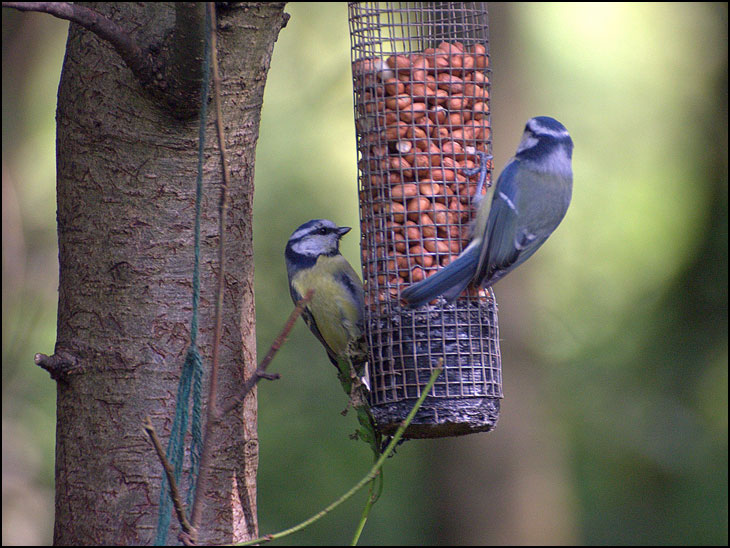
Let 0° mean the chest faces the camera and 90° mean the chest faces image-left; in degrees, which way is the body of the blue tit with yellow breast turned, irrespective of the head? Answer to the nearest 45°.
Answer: approximately 315°

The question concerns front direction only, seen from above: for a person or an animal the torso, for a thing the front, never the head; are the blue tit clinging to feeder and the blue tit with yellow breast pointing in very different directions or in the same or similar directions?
very different directions

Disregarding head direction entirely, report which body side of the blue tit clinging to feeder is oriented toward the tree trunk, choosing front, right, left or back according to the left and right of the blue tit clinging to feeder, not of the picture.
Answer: left

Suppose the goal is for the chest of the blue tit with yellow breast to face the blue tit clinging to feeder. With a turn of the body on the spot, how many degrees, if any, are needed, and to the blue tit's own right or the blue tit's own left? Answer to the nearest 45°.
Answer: approximately 90° to the blue tit's own left
